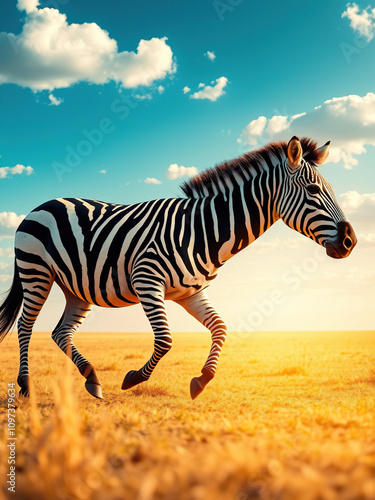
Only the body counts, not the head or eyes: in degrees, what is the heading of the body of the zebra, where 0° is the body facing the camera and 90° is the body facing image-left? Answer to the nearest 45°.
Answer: approximately 270°
